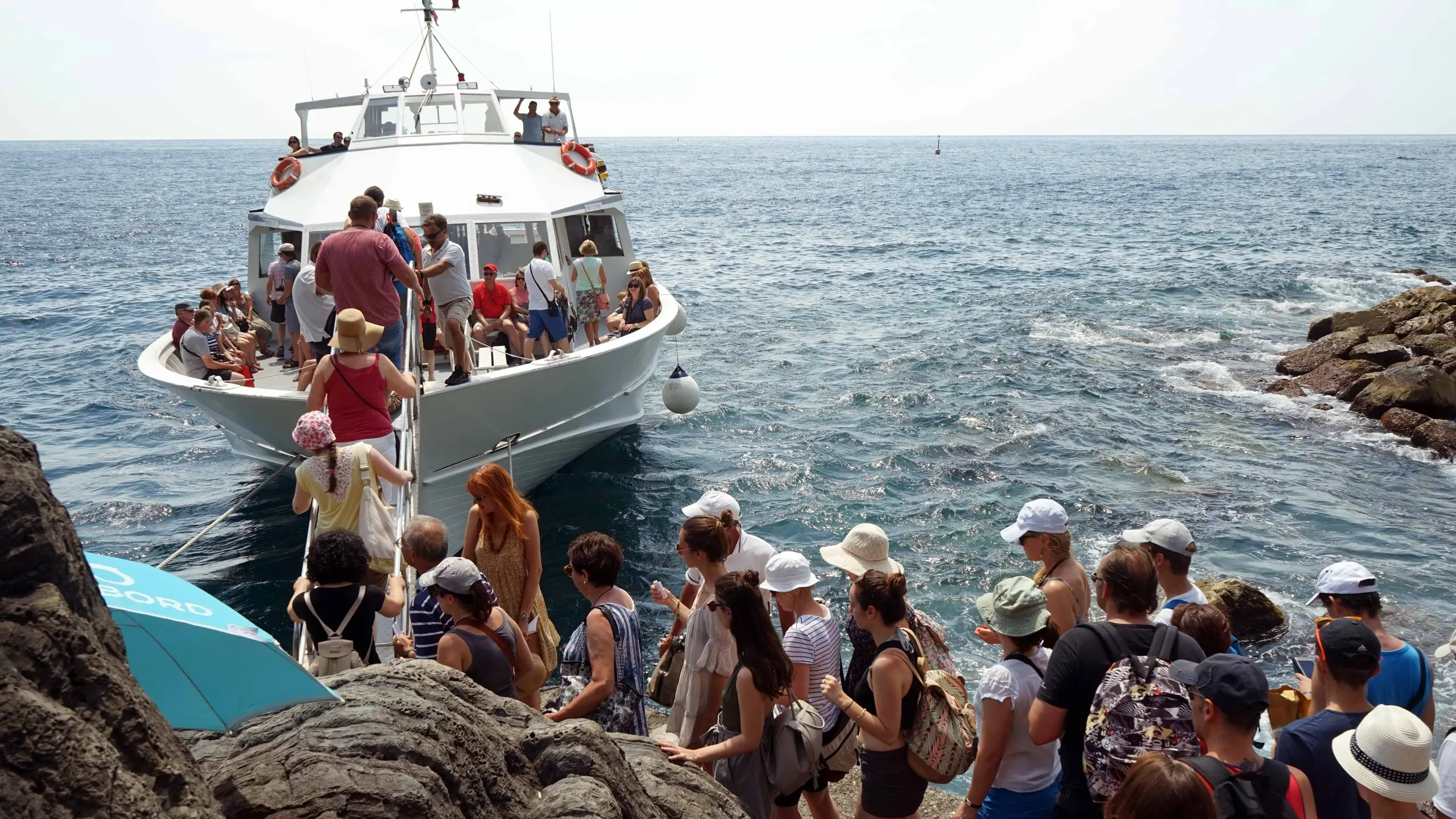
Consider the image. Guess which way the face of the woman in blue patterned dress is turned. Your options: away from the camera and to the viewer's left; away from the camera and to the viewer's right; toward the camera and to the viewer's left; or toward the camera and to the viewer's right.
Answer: away from the camera and to the viewer's left

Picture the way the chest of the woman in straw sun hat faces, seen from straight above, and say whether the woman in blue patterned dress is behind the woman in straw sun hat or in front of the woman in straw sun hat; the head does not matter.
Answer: behind

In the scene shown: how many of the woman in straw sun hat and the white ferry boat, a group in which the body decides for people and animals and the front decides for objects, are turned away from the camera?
1

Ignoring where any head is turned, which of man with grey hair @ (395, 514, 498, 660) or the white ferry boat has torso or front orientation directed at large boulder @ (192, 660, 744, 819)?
the white ferry boat

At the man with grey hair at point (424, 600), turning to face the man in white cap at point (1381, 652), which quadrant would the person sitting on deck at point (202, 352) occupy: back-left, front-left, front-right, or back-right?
back-left

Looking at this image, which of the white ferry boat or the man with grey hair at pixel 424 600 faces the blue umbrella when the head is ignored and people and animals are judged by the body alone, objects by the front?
the white ferry boat

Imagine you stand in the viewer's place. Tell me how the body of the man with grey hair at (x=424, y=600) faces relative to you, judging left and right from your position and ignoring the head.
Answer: facing away from the viewer and to the left of the viewer

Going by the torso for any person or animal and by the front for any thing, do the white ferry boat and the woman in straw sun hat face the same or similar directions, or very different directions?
very different directions

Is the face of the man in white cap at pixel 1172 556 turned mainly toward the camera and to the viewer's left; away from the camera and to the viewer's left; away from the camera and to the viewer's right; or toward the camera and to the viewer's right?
away from the camera and to the viewer's left

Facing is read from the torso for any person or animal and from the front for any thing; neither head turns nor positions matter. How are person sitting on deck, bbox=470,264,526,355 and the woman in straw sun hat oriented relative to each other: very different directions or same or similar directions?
very different directions

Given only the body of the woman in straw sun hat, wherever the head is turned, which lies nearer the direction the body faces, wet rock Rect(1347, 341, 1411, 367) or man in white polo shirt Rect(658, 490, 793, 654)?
the wet rock

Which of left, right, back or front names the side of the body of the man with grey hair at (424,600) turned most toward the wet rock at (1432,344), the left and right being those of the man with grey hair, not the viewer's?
right

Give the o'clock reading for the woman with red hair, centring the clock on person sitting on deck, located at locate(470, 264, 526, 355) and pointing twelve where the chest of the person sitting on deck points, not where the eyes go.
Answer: The woman with red hair is roughly at 12 o'clock from the person sitting on deck.

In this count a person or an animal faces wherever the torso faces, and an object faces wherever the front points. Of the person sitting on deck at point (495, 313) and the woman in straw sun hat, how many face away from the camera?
1

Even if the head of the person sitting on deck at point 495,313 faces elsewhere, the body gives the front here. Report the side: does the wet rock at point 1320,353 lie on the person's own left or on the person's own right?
on the person's own left

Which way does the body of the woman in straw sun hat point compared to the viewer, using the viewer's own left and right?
facing away from the viewer
